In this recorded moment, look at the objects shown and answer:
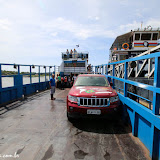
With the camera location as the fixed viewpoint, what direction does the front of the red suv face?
facing the viewer
